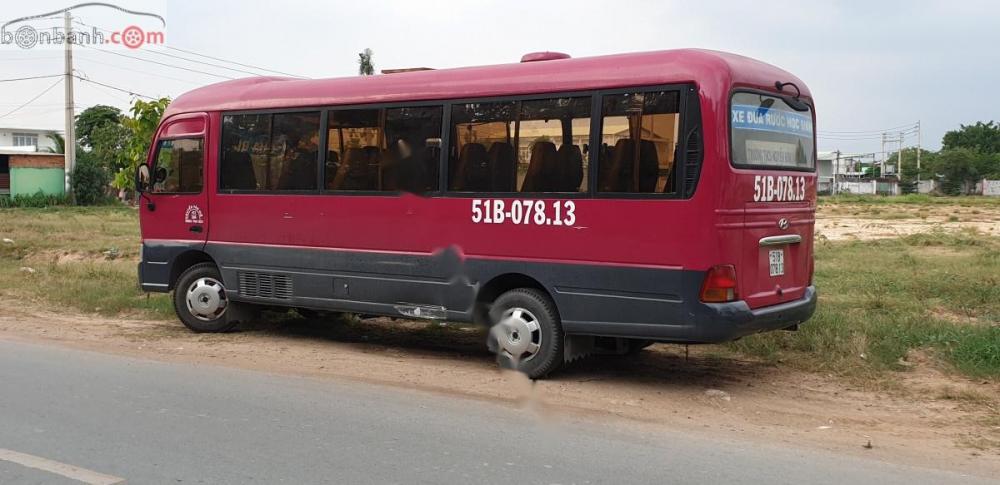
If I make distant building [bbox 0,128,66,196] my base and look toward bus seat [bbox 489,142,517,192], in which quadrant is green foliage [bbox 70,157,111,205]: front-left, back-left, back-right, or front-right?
front-left

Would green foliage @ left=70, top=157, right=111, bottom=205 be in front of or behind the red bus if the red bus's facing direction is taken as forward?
in front

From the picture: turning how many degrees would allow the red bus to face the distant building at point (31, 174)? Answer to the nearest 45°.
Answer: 0° — it already faces it

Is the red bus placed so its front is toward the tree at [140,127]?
yes

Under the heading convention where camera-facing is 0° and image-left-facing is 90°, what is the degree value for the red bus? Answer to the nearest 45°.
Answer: approximately 135°

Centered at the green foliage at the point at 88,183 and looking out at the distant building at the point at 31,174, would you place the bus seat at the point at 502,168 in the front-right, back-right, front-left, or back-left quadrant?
back-left
